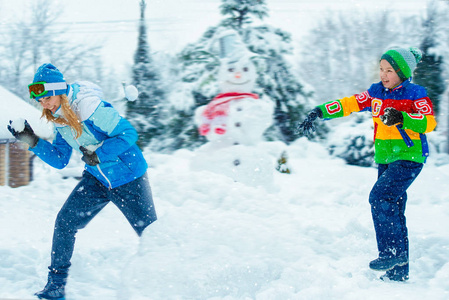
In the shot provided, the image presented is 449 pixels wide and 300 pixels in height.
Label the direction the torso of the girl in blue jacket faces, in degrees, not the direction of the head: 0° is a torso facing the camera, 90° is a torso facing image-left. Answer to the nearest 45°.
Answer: approximately 45°

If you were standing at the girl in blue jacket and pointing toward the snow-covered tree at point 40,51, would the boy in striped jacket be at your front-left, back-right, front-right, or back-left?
back-right

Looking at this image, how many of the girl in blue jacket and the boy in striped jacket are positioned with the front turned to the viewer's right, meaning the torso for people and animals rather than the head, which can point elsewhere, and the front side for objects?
0

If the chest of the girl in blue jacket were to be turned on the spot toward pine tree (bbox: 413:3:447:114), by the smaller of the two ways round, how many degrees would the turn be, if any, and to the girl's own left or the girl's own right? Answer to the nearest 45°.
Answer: approximately 180°

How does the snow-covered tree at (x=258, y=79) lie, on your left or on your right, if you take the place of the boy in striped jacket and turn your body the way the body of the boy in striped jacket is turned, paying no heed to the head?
on your right

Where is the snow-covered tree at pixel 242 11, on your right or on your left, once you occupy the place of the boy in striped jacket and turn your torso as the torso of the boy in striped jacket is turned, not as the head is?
on your right

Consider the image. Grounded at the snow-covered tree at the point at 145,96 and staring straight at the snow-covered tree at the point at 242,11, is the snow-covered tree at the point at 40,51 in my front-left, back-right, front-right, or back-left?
back-left

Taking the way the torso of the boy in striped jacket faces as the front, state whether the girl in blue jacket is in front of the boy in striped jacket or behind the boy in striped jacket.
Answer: in front

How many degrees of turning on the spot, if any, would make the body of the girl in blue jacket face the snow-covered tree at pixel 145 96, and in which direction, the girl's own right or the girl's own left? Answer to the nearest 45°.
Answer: approximately 135° to the girl's own right

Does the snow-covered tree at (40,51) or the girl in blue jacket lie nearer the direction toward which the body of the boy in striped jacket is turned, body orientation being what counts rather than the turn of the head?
the girl in blue jacket
